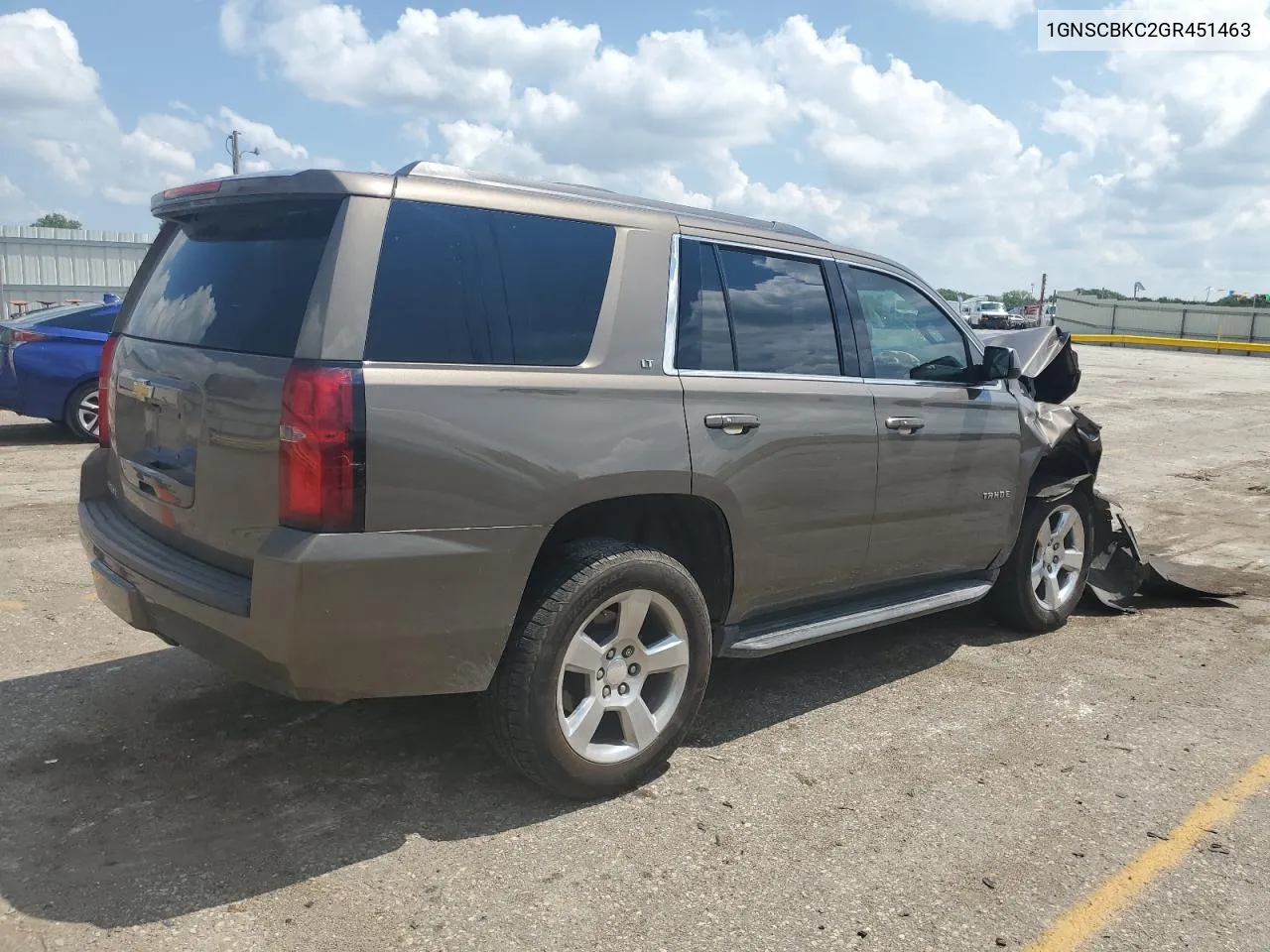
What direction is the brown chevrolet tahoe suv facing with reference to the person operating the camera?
facing away from the viewer and to the right of the viewer

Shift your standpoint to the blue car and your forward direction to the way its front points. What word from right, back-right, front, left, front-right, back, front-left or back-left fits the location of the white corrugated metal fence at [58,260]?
front-left

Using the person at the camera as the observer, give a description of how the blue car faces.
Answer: facing away from the viewer and to the right of the viewer

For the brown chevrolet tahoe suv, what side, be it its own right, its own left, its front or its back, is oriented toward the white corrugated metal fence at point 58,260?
left

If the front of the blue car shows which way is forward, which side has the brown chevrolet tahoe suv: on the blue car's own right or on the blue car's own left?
on the blue car's own right

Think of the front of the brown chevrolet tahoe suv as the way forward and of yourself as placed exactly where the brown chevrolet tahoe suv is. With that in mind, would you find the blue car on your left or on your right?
on your left

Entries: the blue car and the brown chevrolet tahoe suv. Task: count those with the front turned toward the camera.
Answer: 0
